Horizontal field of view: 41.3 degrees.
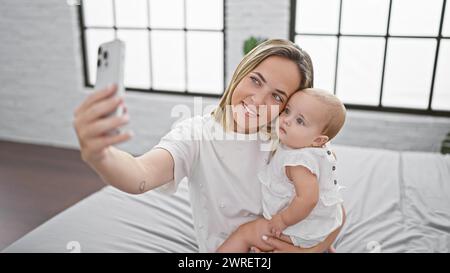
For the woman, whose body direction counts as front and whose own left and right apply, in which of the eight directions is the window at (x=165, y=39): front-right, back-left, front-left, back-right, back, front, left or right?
back

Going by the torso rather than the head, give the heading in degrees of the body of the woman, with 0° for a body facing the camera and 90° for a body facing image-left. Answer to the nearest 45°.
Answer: approximately 0°

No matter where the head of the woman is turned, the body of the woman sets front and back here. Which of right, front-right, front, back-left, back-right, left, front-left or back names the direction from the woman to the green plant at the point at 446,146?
back-left

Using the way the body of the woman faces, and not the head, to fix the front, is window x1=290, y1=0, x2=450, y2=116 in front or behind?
behind

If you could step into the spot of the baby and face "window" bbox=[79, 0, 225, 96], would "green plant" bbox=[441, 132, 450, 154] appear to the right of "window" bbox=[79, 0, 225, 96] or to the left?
right

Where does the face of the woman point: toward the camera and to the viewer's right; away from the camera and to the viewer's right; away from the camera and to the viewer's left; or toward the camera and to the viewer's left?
toward the camera and to the viewer's left

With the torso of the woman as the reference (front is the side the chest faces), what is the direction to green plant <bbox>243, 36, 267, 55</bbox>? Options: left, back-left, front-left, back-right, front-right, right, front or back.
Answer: back

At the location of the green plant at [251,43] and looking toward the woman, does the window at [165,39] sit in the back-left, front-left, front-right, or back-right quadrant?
back-right
